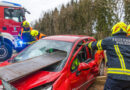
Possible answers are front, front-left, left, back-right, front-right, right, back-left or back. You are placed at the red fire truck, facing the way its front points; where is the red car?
right

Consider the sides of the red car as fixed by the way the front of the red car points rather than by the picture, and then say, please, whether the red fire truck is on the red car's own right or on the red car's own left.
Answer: on the red car's own right

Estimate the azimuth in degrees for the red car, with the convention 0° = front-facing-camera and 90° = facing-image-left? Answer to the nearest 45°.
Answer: approximately 45°

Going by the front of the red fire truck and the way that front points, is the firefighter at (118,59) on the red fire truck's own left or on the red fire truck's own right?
on the red fire truck's own right

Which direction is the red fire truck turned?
to the viewer's right

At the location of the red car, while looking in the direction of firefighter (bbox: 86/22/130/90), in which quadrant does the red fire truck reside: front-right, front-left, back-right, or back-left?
back-left

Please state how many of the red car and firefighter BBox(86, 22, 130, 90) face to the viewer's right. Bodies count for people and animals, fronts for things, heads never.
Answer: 0
